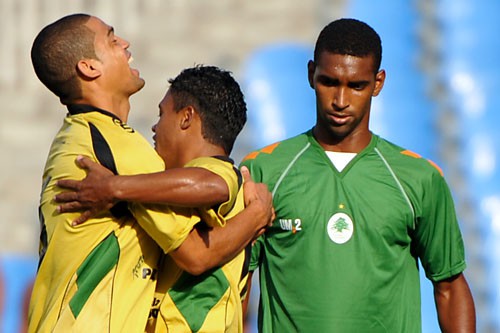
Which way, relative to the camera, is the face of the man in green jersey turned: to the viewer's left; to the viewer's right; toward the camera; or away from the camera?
toward the camera

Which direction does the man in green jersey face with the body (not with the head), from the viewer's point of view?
toward the camera
